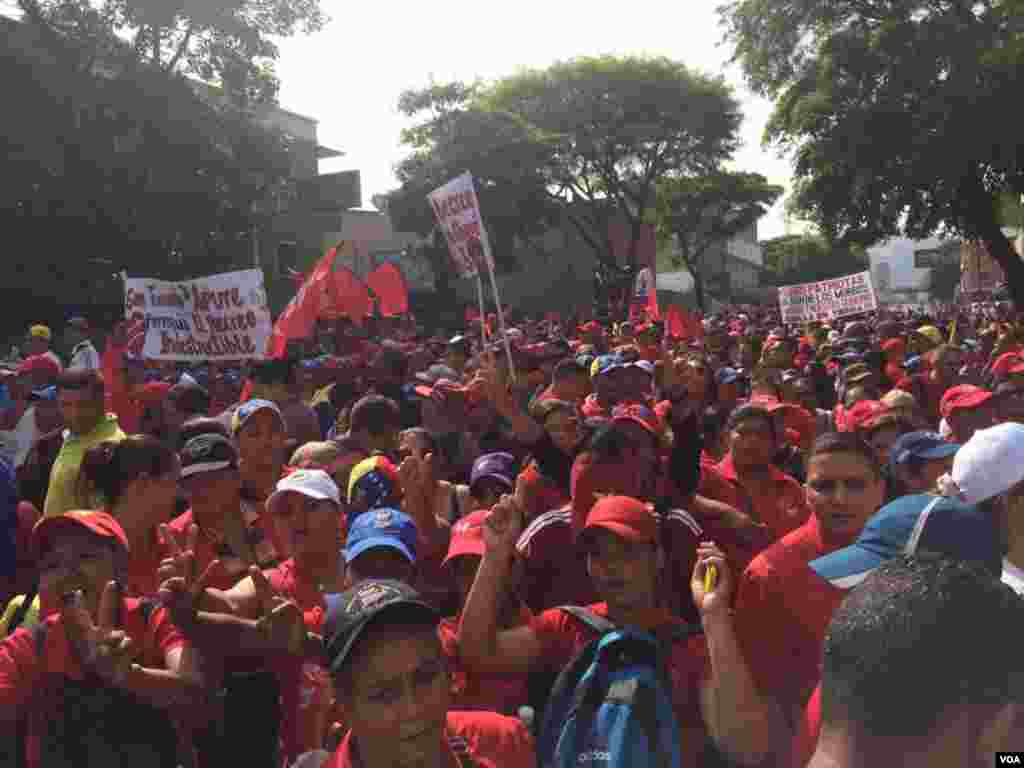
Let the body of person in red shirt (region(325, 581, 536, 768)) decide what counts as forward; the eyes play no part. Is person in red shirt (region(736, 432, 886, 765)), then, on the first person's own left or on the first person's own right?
on the first person's own left

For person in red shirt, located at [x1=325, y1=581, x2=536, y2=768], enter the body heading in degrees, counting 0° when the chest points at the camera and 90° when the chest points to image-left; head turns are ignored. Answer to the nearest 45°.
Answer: approximately 0°

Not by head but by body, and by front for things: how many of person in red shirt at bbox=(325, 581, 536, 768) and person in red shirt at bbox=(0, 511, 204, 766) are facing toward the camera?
2

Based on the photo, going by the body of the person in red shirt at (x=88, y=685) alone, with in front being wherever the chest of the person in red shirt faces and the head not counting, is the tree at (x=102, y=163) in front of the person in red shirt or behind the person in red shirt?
behind

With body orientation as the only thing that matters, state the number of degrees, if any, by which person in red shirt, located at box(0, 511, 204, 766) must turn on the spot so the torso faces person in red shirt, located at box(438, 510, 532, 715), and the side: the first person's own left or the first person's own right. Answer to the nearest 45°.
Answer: approximately 90° to the first person's own left

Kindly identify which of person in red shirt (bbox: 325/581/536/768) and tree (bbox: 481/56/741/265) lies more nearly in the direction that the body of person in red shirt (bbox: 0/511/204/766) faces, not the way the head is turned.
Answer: the person in red shirt
